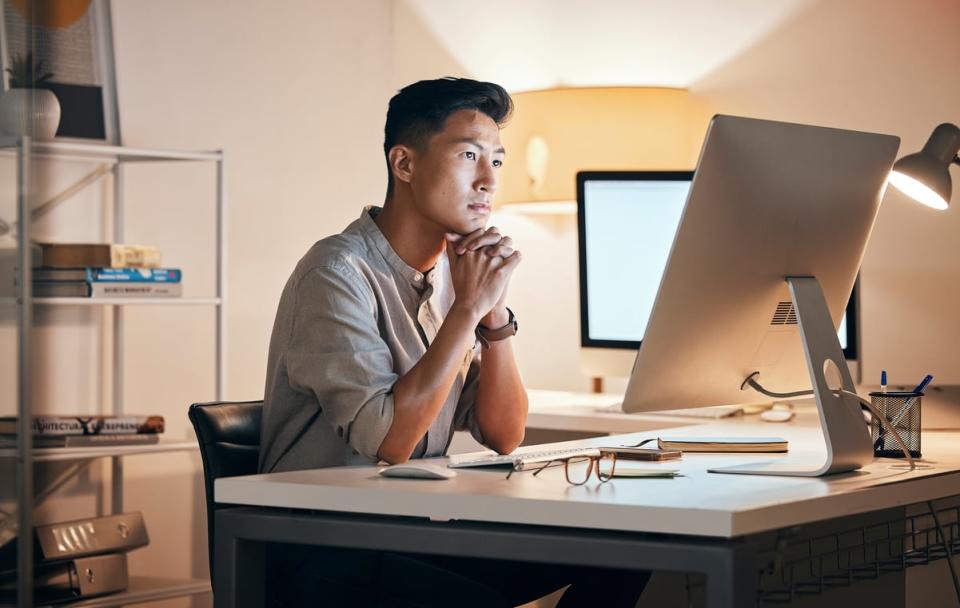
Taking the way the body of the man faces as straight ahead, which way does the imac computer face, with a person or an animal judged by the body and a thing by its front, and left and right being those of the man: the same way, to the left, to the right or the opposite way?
the opposite way

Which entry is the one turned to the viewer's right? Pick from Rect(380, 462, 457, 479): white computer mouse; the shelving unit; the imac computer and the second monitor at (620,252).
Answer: the white computer mouse

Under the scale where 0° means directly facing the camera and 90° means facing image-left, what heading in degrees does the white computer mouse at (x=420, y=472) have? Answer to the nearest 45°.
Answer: approximately 270°

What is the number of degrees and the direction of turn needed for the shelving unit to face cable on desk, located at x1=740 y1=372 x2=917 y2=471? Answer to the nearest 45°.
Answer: approximately 45° to its left

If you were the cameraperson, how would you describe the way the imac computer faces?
facing away from the viewer and to the left of the viewer

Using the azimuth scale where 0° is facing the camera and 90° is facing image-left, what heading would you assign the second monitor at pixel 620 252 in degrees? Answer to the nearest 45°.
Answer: approximately 0°
